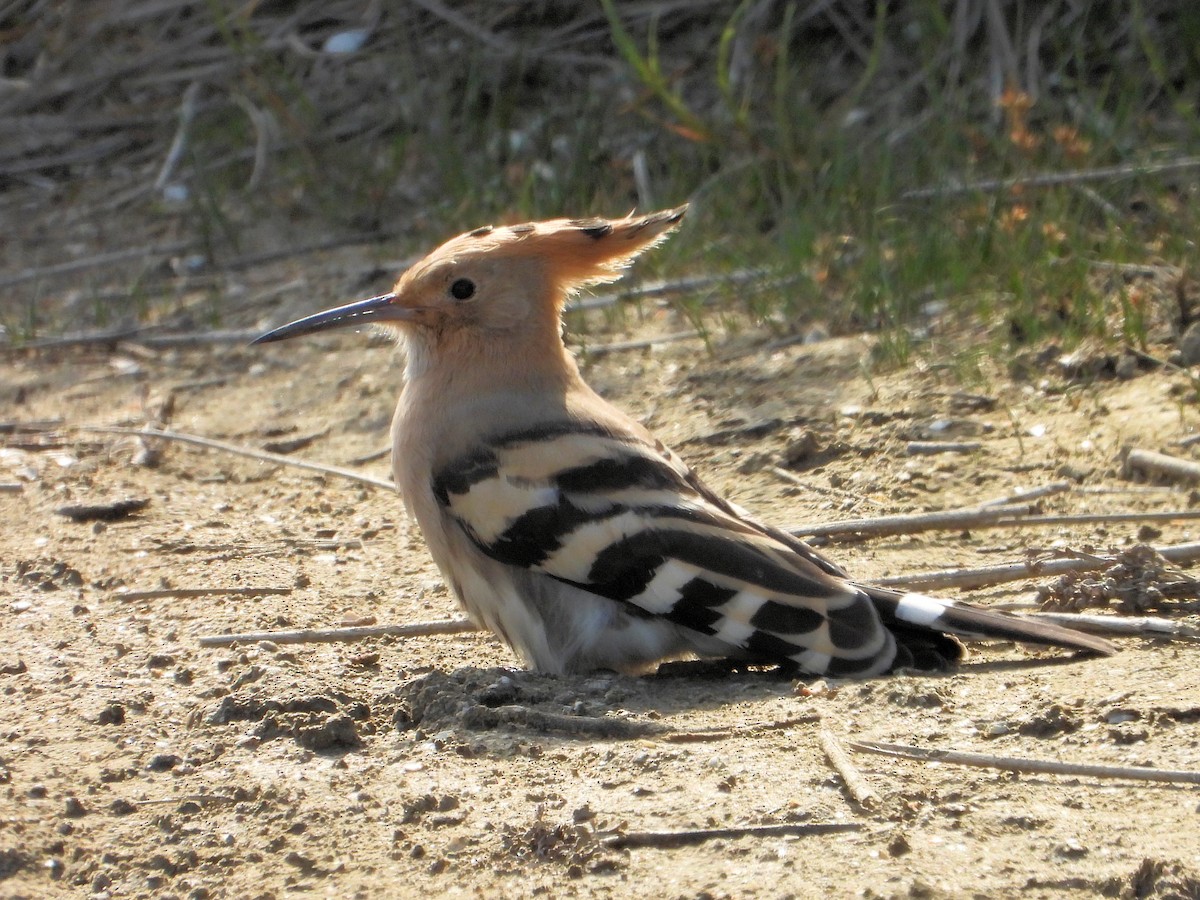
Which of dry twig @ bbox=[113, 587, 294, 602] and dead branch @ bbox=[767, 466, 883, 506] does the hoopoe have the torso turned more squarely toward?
the dry twig

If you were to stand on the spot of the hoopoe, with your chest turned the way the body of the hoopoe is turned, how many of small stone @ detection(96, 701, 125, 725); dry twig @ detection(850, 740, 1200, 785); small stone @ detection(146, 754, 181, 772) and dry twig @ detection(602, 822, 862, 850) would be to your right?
0

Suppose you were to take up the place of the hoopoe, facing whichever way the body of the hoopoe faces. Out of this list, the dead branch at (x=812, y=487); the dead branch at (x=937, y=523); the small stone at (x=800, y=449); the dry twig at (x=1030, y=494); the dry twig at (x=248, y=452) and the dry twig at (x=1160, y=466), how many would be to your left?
0

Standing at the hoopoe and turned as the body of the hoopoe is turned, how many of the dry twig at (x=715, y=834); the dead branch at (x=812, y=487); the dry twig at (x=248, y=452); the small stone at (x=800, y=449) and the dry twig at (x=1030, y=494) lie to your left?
1

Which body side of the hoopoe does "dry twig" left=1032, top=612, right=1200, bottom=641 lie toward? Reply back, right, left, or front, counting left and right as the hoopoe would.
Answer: back

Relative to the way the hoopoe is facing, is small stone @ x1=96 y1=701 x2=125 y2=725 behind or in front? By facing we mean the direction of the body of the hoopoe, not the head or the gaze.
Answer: in front

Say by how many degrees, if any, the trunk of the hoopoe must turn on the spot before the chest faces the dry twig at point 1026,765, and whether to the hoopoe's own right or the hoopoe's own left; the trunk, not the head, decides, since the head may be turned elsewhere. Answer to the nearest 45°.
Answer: approximately 135° to the hoopoe's own left

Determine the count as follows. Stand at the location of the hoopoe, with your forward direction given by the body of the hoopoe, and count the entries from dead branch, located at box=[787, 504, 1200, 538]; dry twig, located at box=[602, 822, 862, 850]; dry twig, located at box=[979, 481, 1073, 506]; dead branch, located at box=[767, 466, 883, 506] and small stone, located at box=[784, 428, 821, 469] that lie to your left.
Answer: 1

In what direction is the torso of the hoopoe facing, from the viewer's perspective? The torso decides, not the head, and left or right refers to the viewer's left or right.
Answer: facing to the left of the viewer

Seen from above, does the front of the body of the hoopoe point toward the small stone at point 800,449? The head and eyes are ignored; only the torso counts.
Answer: no

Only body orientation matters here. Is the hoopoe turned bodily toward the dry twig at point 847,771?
no

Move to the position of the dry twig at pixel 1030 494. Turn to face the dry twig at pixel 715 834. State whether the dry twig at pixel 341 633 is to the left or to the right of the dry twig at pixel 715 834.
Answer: right

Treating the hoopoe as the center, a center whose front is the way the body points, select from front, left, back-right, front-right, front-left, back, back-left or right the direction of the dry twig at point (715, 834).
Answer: left

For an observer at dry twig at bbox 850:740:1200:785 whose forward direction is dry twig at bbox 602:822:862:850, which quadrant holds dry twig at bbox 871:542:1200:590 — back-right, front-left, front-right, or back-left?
back-right

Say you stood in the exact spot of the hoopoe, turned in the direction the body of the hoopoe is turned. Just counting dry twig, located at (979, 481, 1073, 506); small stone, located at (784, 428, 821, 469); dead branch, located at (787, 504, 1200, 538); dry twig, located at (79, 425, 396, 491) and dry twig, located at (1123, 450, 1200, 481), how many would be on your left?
0

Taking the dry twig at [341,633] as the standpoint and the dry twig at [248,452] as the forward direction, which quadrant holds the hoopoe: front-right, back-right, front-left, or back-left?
back-right
